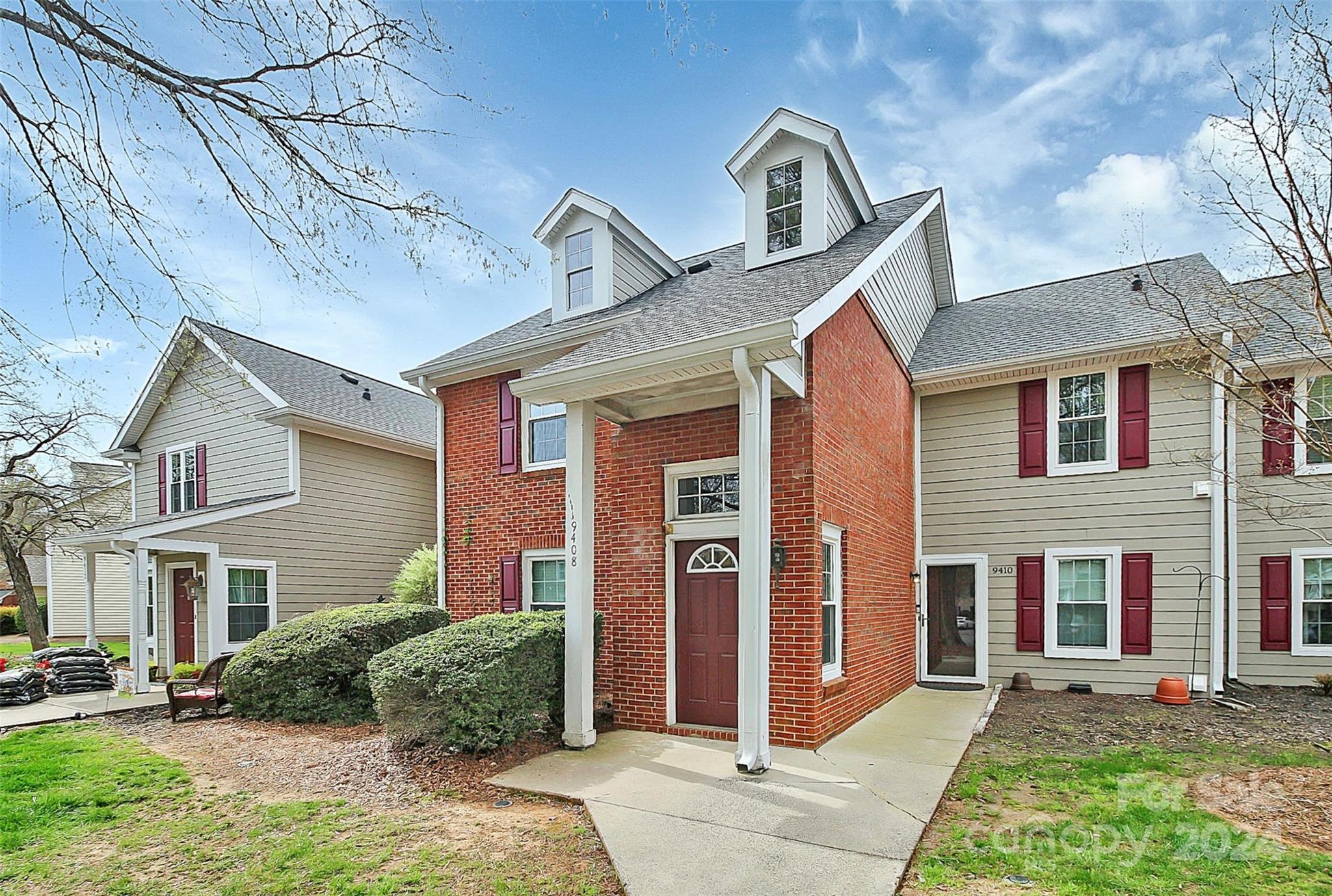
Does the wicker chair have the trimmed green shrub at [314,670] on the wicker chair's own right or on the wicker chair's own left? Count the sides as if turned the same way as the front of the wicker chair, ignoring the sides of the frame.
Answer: on the wicker chair's own left

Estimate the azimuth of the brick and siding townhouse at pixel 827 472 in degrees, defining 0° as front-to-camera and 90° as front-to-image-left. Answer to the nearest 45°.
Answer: approximately 0°

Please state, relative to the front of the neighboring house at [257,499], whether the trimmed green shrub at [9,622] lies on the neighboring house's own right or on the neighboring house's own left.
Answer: on the neighboring house's own right

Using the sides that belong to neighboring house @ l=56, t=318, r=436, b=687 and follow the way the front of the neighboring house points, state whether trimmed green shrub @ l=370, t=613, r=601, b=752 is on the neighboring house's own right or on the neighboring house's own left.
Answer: on the neighboring house's own left

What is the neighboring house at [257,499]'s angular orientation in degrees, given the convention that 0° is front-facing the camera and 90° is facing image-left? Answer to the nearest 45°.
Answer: approximately 45°

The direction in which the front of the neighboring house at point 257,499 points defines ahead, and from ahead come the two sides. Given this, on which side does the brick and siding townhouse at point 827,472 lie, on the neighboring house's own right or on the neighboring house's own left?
on the neighboring house's own left

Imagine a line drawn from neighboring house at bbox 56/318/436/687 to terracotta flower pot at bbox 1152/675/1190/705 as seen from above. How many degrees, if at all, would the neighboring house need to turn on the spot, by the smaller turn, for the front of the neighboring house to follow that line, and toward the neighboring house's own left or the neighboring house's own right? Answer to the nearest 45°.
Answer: approximately 90° to the neighboring house's own left
